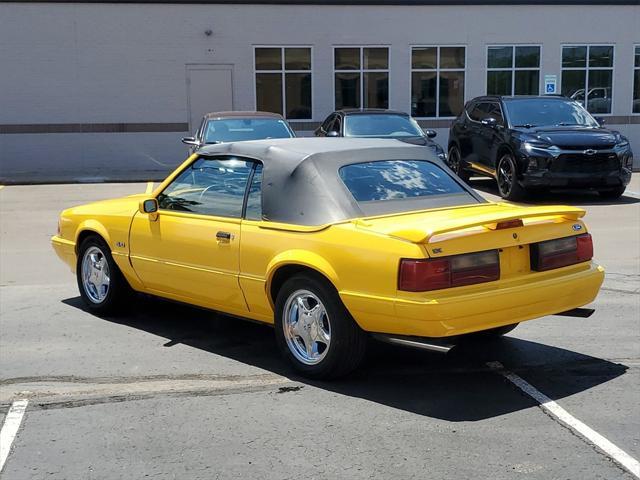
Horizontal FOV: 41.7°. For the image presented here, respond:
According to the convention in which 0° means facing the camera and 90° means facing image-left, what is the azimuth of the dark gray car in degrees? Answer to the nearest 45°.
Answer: approximately 315°

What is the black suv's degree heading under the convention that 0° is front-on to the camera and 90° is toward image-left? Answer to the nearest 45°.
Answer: approximately 315°

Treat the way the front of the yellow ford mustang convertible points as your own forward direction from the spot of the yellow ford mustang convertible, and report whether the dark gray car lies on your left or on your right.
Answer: on your right

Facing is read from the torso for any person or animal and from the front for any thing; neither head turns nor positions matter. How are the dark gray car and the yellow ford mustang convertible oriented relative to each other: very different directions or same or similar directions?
very different directions

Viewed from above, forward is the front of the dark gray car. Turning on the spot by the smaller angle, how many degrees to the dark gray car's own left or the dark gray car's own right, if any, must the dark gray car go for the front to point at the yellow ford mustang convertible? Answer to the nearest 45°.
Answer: approximately 45° to the dark gray car's own right

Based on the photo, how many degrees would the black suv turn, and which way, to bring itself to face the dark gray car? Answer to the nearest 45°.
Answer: approximately 135° to its right

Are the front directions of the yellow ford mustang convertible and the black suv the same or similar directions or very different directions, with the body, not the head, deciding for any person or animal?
very different directions

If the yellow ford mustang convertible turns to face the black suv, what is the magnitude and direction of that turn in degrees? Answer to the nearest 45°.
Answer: approximately 45° to its right

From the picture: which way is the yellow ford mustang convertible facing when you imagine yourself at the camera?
facing away from the viewer and to the left of the viewer
